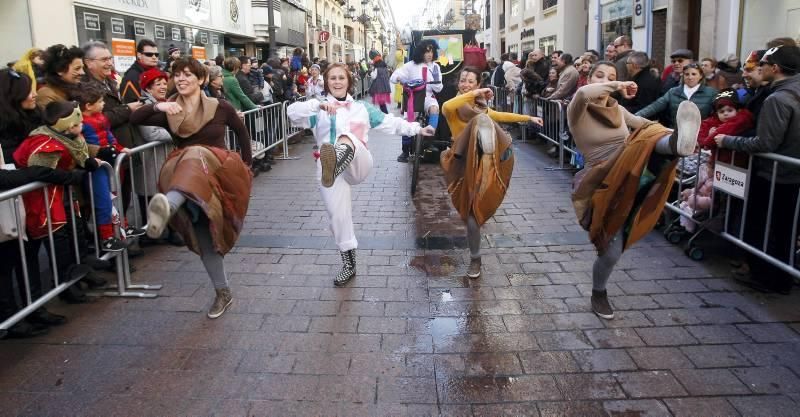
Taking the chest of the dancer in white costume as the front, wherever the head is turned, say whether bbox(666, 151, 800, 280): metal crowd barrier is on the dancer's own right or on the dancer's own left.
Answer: on the dancer's own left

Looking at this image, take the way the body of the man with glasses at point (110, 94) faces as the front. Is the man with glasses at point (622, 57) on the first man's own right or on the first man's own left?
on the first man's own left

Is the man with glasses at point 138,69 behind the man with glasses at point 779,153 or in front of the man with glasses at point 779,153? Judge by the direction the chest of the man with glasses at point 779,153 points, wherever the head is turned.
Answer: in front

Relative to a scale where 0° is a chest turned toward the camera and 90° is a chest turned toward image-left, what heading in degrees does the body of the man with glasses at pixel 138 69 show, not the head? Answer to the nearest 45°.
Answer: approximately 315°

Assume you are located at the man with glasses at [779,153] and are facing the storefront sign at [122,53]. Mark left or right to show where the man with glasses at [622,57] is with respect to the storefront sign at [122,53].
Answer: right

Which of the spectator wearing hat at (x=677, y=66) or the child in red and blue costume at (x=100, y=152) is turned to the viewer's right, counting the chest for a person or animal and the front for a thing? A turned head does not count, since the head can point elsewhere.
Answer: the child in red and blue costume

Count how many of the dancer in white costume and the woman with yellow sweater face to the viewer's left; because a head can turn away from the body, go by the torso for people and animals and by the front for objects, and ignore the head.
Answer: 0

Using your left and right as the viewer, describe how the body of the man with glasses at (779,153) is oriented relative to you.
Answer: facing to the left of the viewer

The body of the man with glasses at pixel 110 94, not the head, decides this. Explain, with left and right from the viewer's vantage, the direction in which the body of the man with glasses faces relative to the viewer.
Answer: facing the viewer and to the right of the viewer

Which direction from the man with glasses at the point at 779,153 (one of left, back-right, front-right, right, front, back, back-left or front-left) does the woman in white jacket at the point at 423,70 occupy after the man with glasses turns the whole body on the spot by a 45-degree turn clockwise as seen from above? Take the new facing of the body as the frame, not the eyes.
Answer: front

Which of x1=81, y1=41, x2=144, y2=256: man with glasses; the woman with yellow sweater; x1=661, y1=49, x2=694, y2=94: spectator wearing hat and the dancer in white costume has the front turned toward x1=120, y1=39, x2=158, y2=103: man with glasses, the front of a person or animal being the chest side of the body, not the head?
the spectator wearing hat

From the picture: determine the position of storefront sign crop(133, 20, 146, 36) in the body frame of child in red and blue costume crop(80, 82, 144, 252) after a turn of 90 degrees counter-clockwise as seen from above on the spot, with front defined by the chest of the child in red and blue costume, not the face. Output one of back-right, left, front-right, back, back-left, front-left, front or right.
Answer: front

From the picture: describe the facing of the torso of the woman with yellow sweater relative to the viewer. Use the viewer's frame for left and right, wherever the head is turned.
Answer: facing the viewer

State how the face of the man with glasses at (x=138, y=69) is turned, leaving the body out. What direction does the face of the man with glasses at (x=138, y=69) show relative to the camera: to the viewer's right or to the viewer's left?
to the viewer's right

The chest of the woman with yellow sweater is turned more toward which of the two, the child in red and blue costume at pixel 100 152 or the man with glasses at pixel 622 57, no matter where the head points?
the child in red and blue costume

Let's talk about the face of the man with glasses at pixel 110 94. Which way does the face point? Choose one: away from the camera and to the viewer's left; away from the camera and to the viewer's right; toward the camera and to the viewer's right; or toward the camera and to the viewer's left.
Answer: toward the camera and to the viewer's right

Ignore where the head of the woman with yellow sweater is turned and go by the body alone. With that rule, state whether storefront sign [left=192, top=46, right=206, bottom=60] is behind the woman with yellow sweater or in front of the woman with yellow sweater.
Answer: behind

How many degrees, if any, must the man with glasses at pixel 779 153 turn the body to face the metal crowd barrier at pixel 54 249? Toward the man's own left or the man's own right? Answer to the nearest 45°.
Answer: approximately 45° to the man's own left
